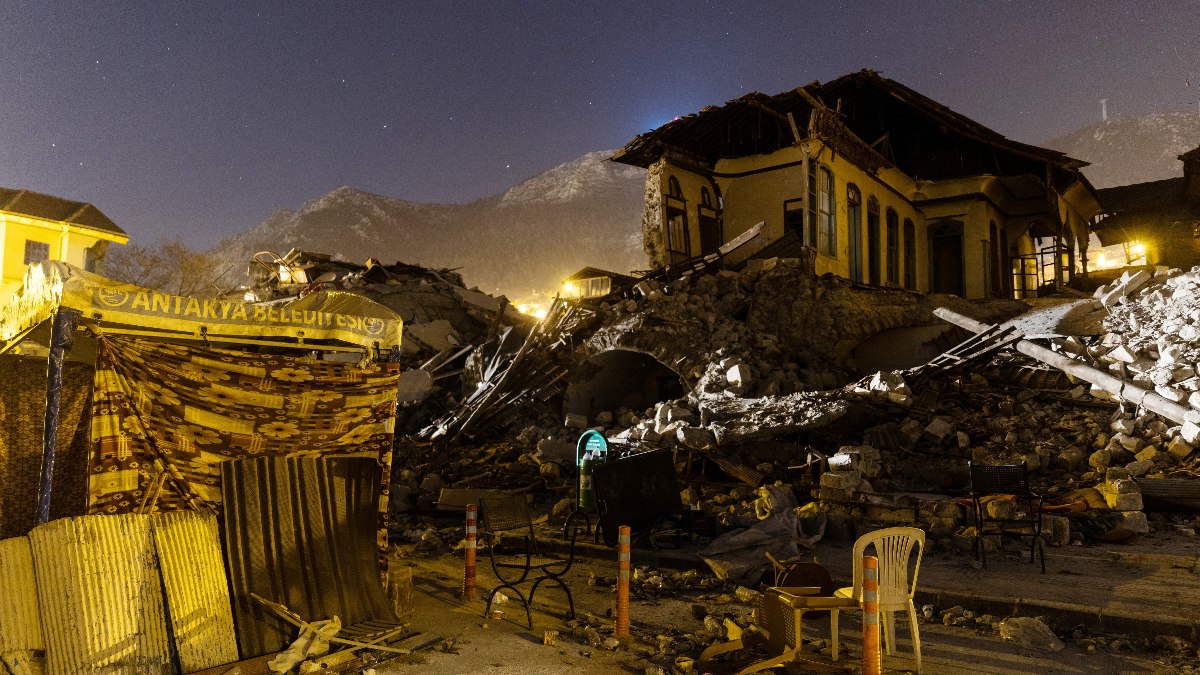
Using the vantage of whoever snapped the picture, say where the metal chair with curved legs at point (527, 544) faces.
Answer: facing the viewer and to the right of the viewer

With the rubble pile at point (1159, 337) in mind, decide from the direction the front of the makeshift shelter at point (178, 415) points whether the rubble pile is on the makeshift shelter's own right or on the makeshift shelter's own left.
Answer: on the makeshift shelter's own left

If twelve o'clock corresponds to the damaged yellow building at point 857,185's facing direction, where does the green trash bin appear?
The green trash bin is roughly at 2 o'clock from the damaged yellow building.

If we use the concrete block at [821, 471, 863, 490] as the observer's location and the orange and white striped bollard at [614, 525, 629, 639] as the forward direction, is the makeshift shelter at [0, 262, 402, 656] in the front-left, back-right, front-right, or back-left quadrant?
front-right

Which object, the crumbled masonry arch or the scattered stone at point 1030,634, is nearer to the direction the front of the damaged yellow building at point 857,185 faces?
the scattered stone

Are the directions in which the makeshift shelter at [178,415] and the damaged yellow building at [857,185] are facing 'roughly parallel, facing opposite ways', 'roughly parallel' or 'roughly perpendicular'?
roughly parallel

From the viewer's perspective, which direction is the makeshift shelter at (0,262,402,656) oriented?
toward the camera

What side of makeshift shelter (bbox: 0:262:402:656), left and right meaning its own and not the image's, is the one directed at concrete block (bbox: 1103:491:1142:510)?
left
